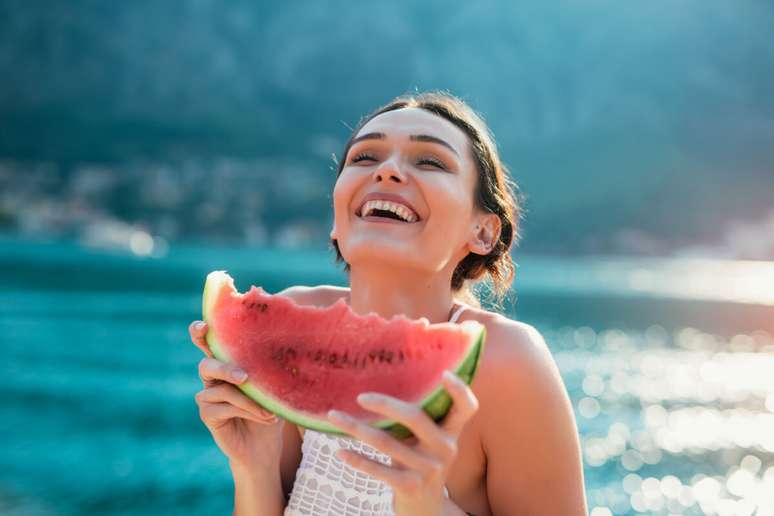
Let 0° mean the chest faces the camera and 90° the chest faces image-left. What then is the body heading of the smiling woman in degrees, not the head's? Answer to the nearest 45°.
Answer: approximately 45°
